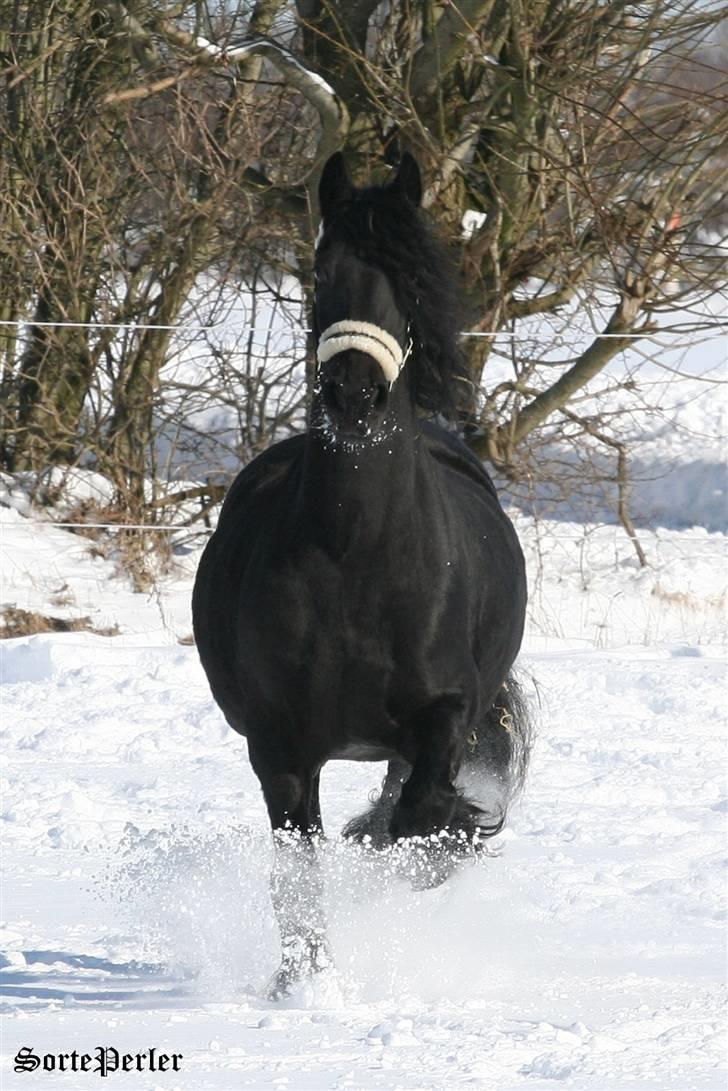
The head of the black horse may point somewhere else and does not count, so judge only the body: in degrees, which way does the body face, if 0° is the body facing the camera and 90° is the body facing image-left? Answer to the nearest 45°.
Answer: approximately 0°

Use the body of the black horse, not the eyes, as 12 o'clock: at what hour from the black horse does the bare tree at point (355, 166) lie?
The bare tree is roughly at 6 o'clock from the black horse.
